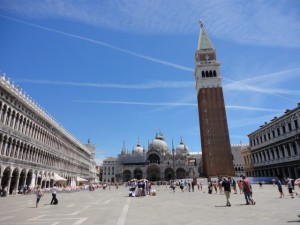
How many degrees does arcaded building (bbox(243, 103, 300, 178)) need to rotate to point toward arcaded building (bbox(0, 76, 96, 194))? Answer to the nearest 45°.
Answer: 0° — it already faces it

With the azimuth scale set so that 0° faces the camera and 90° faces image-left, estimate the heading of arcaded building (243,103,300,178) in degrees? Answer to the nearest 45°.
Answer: approximately 45°
